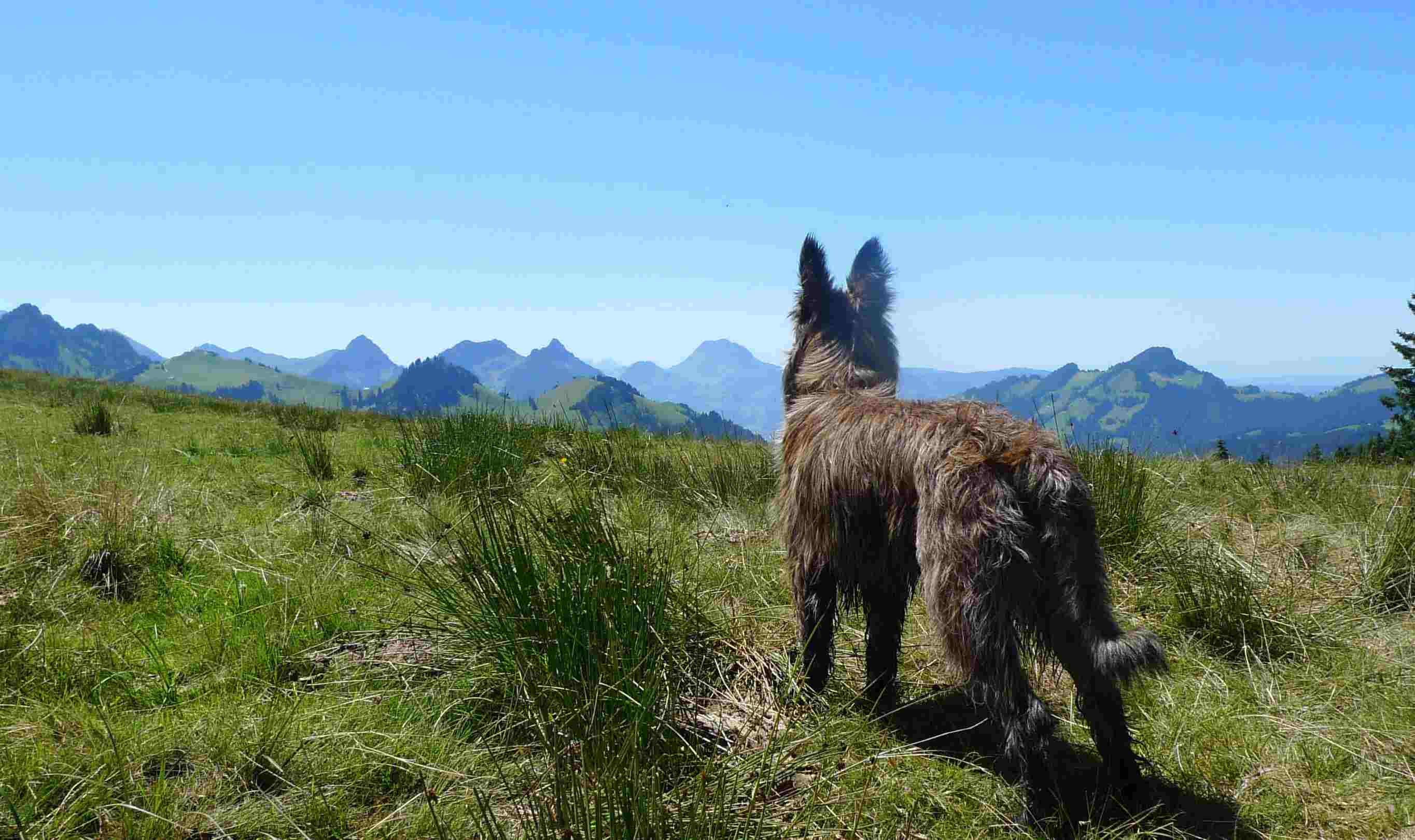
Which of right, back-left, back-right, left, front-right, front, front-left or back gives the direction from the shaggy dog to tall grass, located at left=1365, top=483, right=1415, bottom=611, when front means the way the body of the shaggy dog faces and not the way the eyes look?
right

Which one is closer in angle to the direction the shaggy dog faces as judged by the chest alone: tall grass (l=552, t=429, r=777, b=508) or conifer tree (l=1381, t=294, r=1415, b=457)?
the tall grass

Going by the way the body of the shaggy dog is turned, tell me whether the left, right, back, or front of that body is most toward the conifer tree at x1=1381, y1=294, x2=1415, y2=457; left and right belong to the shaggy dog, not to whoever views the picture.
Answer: right

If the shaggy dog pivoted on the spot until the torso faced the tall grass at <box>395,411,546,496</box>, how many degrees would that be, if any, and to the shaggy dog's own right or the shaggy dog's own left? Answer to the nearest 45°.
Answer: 0° — it already faces it

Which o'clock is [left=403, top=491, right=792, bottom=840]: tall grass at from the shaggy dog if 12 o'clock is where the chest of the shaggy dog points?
The tall grass is roughly at 10 o'clock from the shaggy dog.

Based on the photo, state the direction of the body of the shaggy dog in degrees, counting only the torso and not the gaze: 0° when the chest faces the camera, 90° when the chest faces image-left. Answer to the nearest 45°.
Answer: approximately 135°

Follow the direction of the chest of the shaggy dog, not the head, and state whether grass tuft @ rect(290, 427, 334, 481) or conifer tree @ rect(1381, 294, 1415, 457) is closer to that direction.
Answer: the grass tuft
